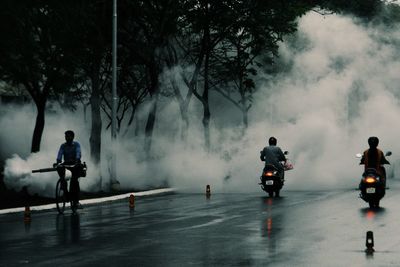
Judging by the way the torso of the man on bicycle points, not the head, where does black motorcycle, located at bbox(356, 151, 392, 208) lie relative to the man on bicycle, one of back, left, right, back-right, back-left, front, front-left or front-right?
left

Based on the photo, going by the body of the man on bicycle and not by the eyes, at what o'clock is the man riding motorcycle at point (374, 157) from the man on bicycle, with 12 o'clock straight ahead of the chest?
The man riding motorcycle is roughly at 9 o'clock from the man on bicycle.

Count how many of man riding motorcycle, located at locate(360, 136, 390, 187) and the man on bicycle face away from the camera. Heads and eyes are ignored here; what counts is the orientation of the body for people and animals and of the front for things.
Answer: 1

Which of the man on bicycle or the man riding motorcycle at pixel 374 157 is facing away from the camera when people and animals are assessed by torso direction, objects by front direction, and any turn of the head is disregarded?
the man riding motorcycle

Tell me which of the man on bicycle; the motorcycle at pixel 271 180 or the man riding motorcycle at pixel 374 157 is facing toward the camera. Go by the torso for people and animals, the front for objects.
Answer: the man on bicycle

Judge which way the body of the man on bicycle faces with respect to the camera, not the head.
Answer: toward the camera

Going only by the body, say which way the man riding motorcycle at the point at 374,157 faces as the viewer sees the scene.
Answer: away from the camera

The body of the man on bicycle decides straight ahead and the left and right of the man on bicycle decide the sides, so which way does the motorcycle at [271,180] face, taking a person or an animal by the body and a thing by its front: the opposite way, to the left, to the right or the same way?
the opposite way

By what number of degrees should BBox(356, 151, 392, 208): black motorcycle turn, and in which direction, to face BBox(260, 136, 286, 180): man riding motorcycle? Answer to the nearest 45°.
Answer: approximately 45° to its left

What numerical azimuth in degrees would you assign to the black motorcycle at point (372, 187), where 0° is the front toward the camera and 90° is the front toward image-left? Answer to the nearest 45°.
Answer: approximately 180°

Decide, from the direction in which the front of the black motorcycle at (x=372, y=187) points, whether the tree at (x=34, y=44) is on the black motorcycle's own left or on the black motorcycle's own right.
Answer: on the black motorcycle's own left

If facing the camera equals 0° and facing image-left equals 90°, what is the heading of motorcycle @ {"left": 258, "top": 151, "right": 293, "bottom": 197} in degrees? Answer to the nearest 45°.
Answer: approximately 180°

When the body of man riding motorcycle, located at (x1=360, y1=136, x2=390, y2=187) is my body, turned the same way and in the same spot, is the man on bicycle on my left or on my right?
on my left

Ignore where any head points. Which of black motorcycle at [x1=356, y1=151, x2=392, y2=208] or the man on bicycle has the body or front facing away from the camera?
the black motorcycle

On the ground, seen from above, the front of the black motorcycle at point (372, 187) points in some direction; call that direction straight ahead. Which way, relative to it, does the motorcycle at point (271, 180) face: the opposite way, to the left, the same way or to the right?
the same way

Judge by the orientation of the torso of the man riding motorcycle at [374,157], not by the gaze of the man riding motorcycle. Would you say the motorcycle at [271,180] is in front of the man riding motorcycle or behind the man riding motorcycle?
in front
